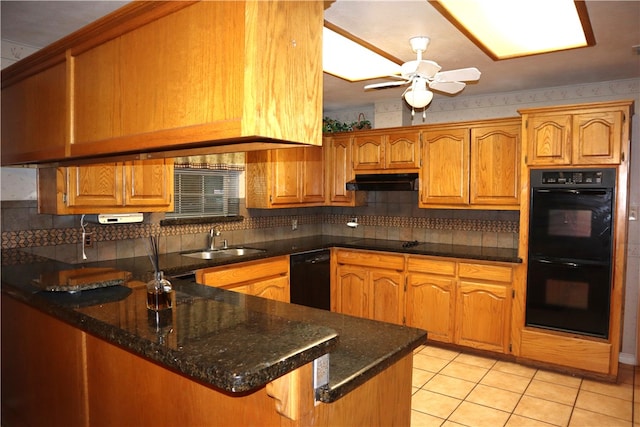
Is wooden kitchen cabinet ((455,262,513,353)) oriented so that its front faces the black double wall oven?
no

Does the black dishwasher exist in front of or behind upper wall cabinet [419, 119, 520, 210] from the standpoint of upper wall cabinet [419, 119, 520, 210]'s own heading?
in front

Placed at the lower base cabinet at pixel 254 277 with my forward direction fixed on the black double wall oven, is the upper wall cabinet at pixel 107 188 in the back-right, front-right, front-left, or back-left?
back-right

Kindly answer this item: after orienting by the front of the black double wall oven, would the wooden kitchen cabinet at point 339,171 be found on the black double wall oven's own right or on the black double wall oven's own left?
on the black double wall oven's own right

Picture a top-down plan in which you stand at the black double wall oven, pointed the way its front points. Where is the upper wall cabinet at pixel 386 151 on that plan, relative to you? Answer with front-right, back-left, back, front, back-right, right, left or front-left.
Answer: front-right

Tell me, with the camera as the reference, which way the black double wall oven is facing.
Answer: facing the viewer and to the left of the viewer

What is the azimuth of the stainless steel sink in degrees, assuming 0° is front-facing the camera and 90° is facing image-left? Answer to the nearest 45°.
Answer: approximately 315°

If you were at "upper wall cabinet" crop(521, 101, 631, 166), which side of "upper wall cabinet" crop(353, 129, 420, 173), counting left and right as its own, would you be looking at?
left

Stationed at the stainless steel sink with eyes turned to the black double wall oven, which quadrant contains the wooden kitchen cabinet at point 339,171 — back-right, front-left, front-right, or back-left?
front-left

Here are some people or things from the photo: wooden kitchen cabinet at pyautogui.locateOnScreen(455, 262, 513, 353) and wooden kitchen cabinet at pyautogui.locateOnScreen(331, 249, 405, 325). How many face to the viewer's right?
0

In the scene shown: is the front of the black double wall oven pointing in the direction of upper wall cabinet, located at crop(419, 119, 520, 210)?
no

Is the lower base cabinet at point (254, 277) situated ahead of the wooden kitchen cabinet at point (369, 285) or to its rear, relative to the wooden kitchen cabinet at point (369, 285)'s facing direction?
ahead

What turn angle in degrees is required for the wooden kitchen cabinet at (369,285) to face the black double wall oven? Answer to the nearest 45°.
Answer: approximately 90° to its left

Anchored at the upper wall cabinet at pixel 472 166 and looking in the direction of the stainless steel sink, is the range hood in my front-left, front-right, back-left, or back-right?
front-right

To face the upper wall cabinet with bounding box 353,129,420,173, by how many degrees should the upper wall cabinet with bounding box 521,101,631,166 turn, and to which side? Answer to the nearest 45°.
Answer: approximately 45° to its right
